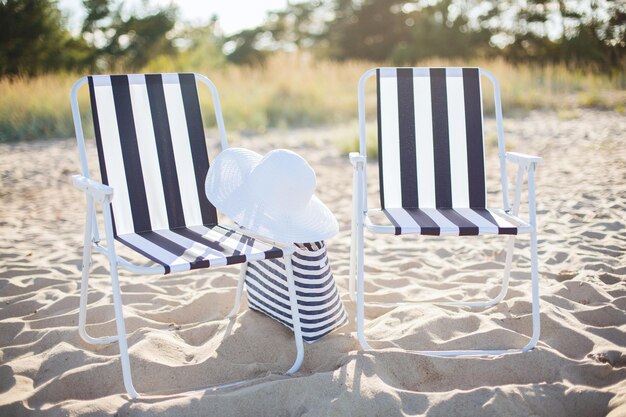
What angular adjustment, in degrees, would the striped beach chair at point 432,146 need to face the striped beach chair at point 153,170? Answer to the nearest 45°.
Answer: approximately 45° to its right

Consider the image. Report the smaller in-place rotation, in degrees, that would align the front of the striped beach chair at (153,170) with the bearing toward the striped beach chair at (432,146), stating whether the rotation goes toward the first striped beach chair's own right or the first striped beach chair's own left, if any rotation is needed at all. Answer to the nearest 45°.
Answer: approximately 45° to the first striped beach chair's own left

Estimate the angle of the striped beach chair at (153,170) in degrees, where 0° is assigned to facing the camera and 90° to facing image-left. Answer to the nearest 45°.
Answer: approximately 315°

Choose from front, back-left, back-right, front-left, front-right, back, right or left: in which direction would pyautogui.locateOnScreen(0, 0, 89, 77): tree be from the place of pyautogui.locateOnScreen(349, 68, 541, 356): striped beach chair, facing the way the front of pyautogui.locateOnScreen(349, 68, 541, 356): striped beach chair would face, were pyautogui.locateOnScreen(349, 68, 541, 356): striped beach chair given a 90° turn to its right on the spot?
front-right

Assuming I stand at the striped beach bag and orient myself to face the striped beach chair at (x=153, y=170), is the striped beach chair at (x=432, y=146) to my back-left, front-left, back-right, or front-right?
back-right

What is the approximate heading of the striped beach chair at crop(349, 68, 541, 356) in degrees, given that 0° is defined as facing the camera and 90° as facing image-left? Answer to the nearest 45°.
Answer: approximately 0°

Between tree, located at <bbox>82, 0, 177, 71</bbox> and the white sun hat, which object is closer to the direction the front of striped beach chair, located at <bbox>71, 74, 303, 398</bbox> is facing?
the white sun hat
